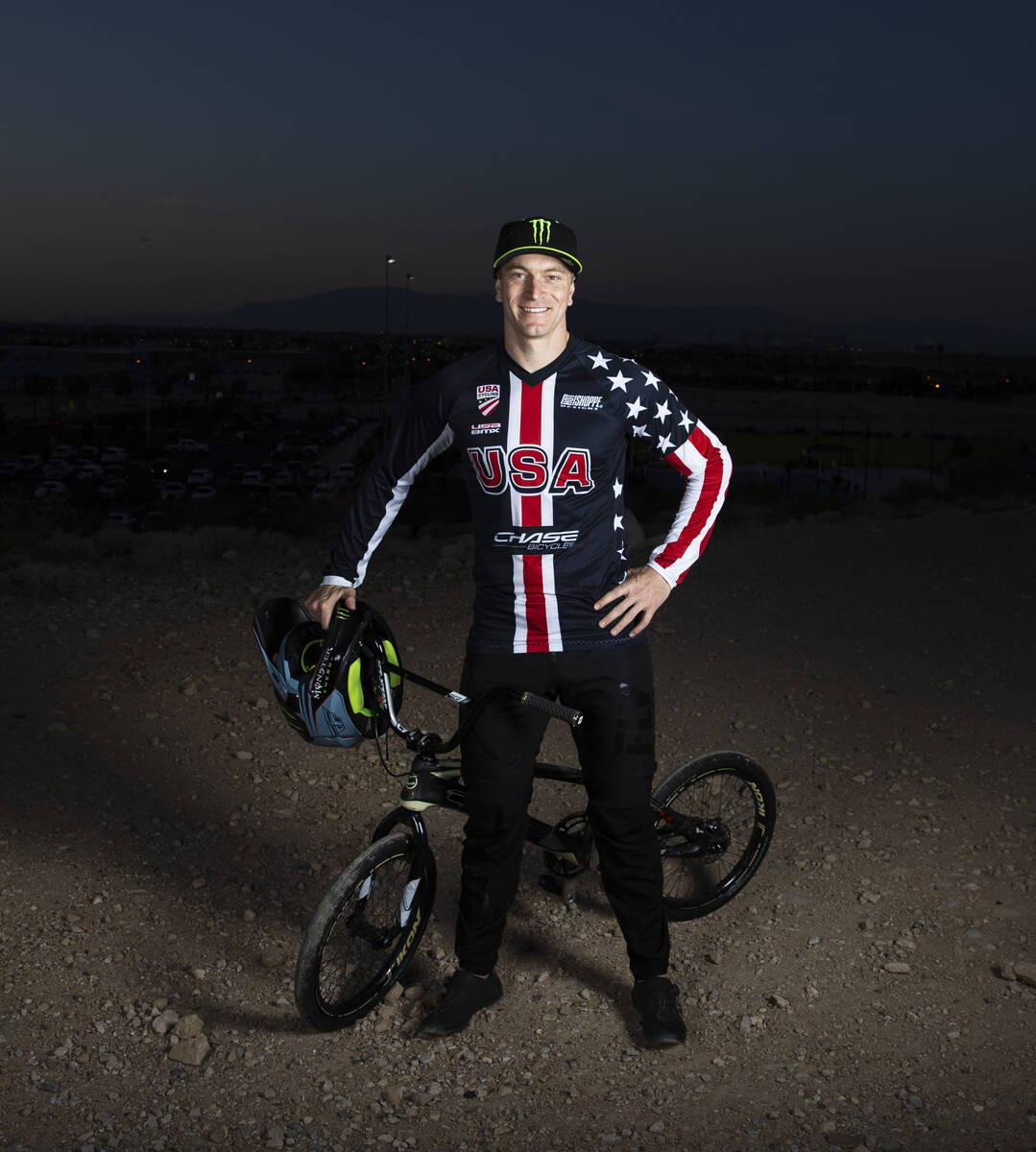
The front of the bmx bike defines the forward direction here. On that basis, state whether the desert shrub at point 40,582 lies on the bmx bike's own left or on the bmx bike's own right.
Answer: on the bmx bike's own right

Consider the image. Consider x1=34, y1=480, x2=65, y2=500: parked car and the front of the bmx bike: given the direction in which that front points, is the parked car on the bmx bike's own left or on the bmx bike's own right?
on the bmx bike's own right

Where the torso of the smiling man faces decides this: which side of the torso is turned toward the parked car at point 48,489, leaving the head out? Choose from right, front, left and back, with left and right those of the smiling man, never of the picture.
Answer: back

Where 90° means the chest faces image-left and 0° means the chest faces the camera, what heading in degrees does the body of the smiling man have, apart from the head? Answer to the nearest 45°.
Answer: approximately 0°

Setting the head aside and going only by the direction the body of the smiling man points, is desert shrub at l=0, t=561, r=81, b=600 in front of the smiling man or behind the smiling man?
behind

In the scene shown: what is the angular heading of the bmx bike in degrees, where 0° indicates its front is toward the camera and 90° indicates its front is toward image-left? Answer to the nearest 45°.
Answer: approximately 45°
